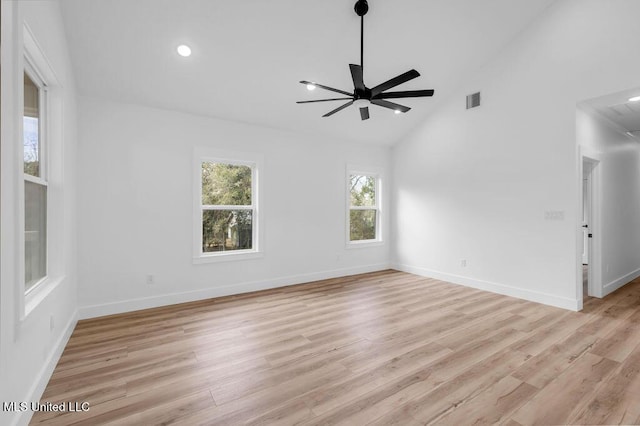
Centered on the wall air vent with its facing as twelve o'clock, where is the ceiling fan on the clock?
The ceiling fan is roughly at 11 o'clock from the wall air vent.

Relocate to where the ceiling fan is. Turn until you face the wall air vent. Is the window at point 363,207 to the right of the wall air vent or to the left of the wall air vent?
left

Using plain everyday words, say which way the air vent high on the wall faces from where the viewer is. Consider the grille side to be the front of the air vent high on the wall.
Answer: facing the viewer and to the left of the viewer

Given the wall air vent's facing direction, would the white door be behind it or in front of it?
behind

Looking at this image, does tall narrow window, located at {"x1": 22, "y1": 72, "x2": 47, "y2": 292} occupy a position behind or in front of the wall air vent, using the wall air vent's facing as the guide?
in front
